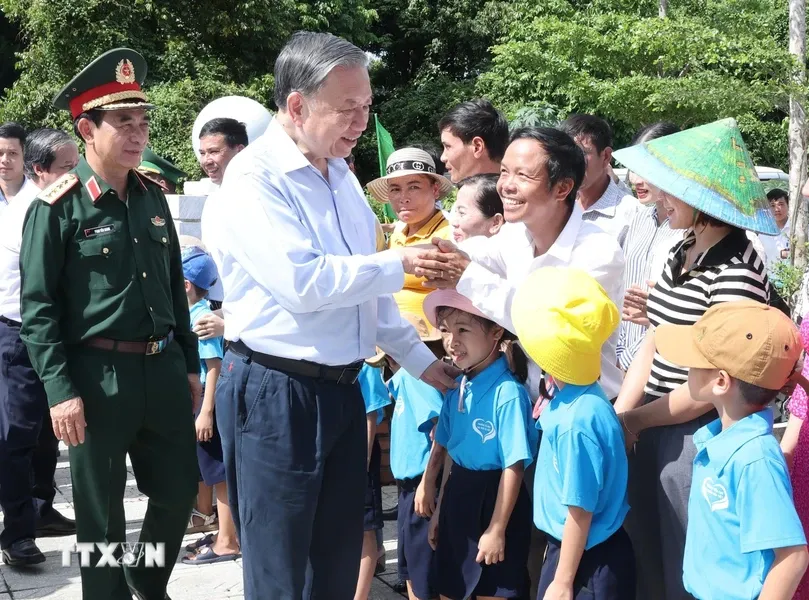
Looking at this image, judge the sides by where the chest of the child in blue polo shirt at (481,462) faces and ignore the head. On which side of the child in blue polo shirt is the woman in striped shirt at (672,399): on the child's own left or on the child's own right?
on the child's own left

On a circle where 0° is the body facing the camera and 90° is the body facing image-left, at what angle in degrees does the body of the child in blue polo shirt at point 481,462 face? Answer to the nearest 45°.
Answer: approximately 45°

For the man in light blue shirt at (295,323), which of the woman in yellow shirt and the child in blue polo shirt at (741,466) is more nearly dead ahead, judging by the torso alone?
the child in blue polo shirt

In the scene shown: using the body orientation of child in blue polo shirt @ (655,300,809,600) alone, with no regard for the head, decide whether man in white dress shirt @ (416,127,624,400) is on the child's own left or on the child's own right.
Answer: on the child's own right

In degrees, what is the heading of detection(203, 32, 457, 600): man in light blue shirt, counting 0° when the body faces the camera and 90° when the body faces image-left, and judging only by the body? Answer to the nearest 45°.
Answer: approximately 315°

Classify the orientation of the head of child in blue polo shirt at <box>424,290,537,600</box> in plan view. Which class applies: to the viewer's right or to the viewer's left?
to the viewer's left

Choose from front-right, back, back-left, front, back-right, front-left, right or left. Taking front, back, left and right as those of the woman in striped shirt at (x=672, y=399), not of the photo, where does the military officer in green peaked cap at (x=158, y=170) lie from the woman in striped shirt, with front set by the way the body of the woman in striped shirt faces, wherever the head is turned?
right

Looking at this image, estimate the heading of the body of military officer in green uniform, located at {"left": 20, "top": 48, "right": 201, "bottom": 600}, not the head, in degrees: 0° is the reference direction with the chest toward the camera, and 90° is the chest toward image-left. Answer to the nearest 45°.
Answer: approximately 315°

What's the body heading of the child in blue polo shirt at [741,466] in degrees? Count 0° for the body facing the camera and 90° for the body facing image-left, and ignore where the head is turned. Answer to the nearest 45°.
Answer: approximately 45°
